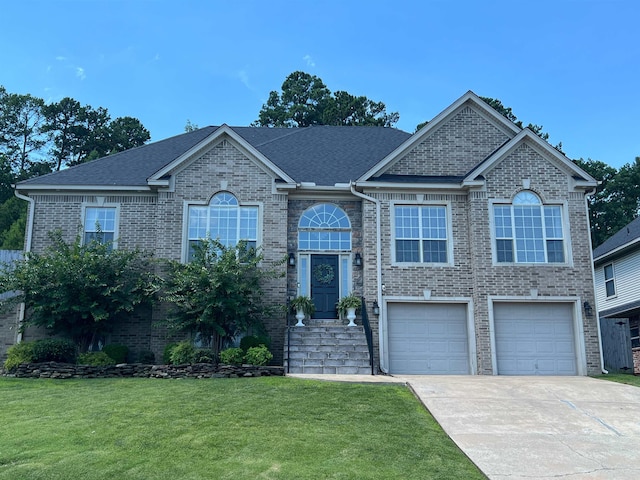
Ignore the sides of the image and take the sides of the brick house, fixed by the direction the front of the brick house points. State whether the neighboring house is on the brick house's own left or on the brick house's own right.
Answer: on the brick house's own left

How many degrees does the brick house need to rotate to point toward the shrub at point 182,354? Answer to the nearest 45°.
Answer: approximately 90° to its right

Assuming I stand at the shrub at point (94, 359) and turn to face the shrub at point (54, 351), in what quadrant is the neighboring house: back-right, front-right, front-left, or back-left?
back-right

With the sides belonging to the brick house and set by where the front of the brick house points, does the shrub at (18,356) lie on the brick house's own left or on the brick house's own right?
on the brick house's own right

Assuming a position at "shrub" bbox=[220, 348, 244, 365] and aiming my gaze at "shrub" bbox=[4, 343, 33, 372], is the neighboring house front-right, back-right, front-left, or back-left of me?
back-right

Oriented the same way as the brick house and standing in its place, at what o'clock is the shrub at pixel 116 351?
The shrub is roughly at 3 o'clock from the brick house.

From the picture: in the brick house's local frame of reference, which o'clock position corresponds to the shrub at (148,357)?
The shrub is roughly at 3 o'clock from the brick house.

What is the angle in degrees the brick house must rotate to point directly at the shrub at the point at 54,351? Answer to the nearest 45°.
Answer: approximately 90° to its right

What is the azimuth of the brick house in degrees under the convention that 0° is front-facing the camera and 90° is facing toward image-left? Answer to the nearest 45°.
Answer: approximately 0°

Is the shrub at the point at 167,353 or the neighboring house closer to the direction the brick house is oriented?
the shrub
